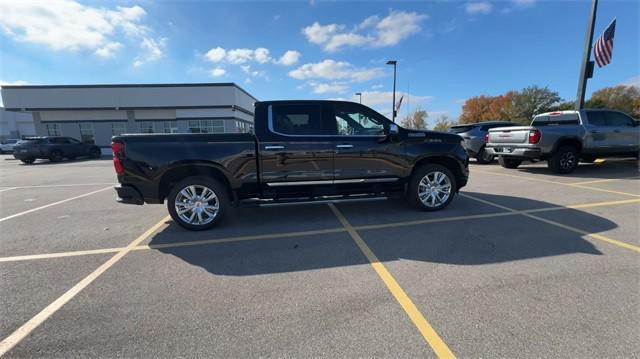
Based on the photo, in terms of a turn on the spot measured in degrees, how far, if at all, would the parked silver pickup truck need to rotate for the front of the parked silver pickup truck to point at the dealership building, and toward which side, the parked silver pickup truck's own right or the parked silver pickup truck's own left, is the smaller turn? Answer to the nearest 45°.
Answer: approximately 135° to the parked silver pickup truck's own left

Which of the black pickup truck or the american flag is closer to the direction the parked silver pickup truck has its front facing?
the american flag

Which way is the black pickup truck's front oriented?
to the viewer's right

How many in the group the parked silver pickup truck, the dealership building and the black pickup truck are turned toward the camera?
1

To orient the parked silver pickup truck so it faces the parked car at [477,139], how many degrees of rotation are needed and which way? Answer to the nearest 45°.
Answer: approximately 90° to its left

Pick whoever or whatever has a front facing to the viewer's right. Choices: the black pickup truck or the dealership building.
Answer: the black pickup truck

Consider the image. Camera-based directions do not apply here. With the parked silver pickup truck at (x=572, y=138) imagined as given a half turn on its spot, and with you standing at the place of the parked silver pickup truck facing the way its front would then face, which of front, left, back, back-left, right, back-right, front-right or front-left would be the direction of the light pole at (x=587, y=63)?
back-right

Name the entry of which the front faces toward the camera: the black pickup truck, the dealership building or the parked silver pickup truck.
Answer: the dealership building

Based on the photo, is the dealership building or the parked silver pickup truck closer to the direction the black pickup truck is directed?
the parked silver pickup truck

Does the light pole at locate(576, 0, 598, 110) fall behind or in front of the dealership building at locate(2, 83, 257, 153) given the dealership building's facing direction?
in front

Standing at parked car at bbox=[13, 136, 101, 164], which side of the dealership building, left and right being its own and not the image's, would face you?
front

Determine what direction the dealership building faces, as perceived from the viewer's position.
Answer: facing the viewer

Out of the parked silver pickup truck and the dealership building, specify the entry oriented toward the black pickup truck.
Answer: the dealership building

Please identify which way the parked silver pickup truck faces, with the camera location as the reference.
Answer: facing away from the viewer and to the right of the viewer

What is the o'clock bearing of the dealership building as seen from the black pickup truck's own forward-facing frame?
The dealership building is roughly at 8 o'clock from the black pickup truck.
